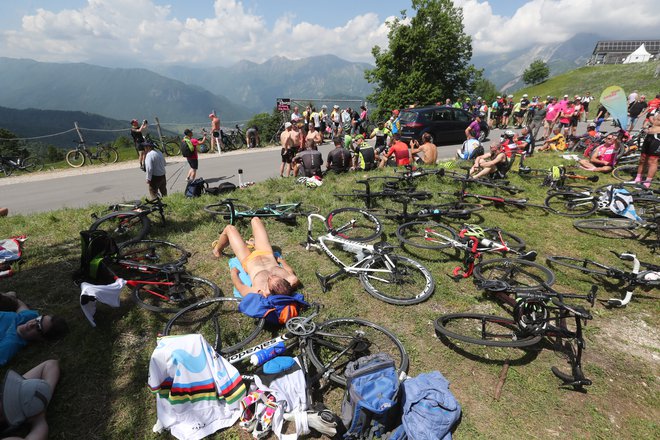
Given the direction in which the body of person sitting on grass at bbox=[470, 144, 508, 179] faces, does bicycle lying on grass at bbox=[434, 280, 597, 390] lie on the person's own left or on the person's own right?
on the person's own left

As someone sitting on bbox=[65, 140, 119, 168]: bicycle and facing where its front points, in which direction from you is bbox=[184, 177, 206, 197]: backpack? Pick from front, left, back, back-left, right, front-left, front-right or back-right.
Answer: left

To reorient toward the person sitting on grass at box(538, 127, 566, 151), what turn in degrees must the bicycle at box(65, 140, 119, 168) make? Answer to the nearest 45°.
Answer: approximately 135° to its left

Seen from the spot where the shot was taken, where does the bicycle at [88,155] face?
facing to the left of the viewer

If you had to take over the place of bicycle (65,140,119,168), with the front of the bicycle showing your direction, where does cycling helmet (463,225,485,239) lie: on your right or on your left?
on your left

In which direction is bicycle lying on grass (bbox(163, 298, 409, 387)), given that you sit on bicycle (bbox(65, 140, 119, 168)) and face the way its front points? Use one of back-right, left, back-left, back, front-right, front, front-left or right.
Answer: left

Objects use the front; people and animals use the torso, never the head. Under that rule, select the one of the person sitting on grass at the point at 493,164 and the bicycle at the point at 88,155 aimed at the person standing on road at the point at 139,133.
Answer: the person sitting on grass

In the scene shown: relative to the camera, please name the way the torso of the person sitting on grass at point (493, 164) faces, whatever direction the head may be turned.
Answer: to the viewer's left

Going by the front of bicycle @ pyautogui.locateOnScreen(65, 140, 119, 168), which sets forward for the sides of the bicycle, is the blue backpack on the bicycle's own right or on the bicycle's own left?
on the bicycle's own left

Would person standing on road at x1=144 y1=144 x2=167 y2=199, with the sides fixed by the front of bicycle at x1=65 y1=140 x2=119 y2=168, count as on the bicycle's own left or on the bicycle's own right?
on the bicycle's own left

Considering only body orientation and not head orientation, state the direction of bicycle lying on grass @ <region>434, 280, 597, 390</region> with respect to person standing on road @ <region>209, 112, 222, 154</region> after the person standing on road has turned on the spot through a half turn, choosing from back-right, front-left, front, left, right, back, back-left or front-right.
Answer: right

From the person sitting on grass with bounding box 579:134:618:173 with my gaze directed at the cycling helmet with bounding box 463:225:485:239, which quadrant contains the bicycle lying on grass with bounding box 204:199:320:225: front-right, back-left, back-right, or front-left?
front-right

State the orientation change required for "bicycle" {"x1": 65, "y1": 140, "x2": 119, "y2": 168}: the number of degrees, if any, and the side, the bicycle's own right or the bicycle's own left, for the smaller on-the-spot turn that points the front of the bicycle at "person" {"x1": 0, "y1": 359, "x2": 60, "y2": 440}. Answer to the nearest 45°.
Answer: approximately 90° to the bicycle's own left
